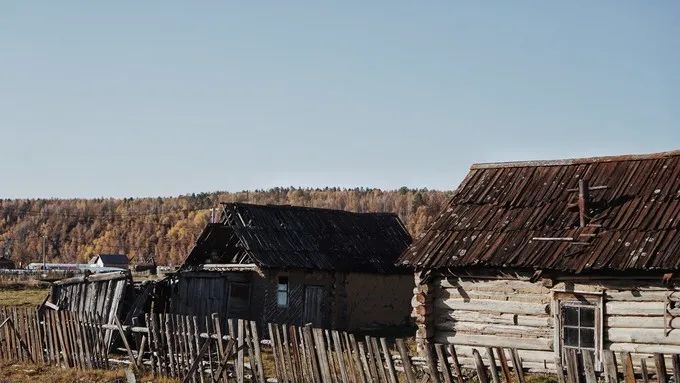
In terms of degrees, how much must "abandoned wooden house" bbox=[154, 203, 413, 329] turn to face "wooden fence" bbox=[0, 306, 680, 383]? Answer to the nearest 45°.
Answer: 0° — it already faces it

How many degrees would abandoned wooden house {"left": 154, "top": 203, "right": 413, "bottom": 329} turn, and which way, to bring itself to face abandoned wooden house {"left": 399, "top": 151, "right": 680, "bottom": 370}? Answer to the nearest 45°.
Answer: approximately 45° to its left

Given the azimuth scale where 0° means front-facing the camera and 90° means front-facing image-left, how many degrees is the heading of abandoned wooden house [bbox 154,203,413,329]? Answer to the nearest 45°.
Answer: approximately 0°
